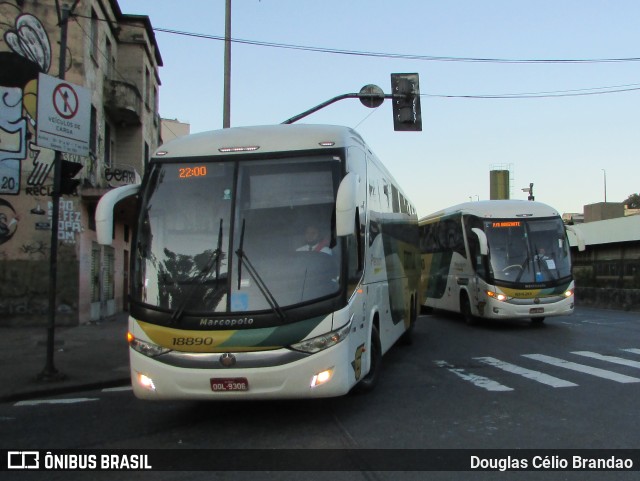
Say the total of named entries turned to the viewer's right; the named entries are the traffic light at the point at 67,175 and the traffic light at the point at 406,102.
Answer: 1

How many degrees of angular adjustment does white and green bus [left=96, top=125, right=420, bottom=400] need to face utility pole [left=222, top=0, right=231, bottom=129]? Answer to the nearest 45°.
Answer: approximately 180°

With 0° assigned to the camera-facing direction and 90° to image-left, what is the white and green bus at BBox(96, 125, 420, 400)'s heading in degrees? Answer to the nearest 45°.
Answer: approximately 0°

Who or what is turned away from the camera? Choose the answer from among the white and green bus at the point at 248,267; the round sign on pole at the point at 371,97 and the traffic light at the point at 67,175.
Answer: the round sign on pole

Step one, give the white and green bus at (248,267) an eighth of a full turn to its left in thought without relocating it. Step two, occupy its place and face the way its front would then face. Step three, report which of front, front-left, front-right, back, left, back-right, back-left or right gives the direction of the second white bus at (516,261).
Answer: left

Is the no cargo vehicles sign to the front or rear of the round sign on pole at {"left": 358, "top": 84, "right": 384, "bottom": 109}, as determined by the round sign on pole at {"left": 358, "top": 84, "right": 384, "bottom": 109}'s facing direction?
to the rear

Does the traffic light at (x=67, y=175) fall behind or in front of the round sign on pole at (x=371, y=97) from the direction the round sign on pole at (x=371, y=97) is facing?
behind

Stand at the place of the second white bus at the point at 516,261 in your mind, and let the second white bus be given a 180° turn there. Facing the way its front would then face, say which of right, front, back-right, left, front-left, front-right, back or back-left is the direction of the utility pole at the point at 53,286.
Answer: left

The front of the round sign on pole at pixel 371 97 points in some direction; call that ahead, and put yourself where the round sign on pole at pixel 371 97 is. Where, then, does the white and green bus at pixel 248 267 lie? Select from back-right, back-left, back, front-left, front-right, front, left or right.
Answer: back

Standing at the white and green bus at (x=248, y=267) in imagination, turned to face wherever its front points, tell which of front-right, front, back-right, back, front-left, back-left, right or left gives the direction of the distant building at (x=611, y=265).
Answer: back-left

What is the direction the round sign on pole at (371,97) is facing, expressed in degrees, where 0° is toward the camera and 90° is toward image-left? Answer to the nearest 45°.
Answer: approximately 180°

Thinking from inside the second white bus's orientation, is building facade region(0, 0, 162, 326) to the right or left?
on its right

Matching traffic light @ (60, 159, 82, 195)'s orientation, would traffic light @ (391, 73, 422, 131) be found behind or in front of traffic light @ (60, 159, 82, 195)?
in front

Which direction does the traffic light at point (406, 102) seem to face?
away from the camera

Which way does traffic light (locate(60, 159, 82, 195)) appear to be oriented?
to the viewer's right

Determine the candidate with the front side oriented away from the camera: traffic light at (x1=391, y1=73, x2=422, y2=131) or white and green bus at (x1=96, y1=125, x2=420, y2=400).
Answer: the traffic light
